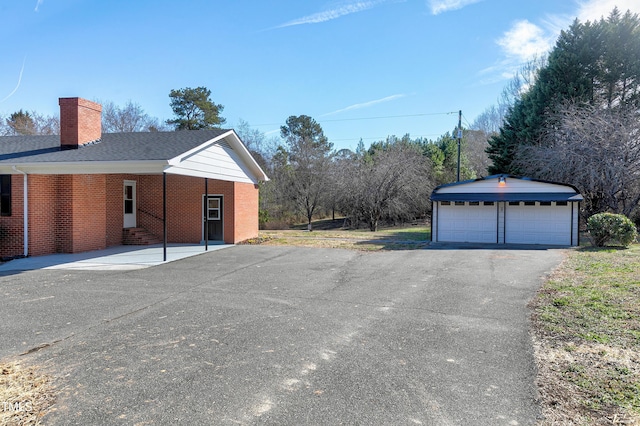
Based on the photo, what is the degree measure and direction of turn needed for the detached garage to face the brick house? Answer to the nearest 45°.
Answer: approximately 45° to its right

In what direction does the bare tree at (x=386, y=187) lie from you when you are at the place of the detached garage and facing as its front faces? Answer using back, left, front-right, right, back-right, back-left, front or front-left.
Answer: back-right

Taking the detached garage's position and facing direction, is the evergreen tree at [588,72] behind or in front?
behind

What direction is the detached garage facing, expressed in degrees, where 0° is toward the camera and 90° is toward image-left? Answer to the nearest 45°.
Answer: approximately 0°

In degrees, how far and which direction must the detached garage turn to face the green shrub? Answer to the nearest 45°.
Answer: approximately 45° to its left

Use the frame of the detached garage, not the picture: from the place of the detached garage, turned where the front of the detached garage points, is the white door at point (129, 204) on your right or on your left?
on your right

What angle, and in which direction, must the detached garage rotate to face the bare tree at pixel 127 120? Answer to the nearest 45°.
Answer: approximately 90° to its right

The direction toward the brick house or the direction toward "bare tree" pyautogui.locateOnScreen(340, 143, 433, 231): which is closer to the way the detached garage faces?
the brick house

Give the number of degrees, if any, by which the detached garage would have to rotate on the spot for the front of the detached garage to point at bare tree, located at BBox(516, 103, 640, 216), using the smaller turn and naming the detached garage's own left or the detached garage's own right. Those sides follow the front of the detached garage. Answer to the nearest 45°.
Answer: approximately 135° to the detached garage's own left

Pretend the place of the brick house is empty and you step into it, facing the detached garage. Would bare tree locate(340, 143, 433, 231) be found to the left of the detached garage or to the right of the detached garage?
left

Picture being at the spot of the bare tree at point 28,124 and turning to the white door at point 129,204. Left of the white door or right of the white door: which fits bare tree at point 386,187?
left

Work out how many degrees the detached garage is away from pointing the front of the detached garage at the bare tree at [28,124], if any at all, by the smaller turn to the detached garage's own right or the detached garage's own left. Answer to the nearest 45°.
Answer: approximately 90° to the detached garage's own right
